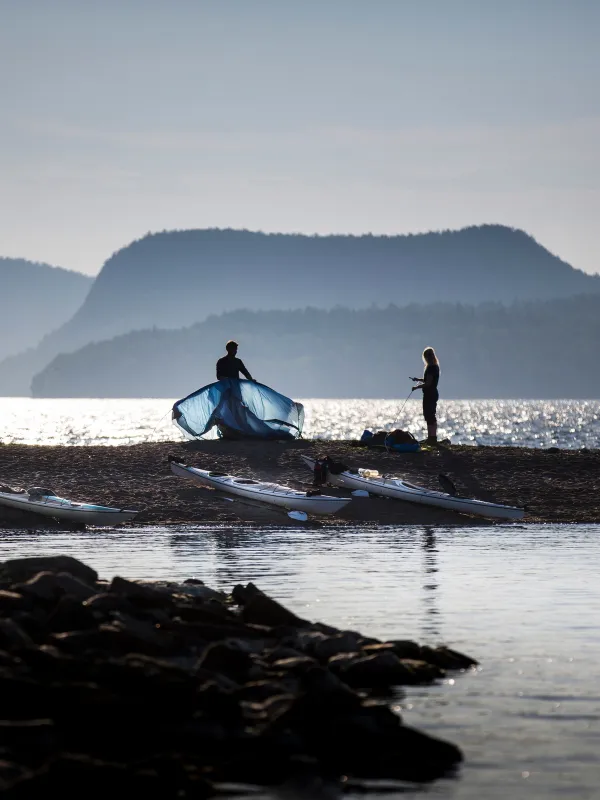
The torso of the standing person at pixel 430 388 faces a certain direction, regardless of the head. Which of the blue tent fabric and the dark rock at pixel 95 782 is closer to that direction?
the blue tent fabric

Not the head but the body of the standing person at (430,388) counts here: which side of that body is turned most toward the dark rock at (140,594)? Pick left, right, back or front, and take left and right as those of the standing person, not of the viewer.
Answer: left

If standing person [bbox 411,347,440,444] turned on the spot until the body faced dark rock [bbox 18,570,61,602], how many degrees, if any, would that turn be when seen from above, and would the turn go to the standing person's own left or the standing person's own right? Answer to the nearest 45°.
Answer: approximately 90° to the standing person's own left

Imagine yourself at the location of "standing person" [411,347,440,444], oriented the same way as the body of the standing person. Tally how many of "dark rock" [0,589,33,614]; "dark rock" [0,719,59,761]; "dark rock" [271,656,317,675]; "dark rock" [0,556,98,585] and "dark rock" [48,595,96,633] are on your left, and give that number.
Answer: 5

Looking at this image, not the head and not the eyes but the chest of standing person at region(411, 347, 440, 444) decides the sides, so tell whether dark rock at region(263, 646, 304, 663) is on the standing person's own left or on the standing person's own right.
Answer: on the standing person's own left

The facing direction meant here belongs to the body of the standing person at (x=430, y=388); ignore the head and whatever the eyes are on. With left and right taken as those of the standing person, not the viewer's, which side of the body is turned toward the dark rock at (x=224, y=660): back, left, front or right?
left

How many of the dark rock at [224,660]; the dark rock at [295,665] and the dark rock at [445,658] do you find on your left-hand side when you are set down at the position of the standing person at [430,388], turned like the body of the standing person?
3

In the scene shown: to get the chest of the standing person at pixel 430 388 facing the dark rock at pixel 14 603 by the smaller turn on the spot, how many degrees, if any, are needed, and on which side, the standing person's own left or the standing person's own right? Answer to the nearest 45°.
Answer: approximately 90° to the standing person's own left

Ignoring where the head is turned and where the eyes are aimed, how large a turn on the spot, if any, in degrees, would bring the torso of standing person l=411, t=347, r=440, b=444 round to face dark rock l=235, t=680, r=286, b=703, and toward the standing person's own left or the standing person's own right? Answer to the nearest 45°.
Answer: approximately 90° to the standing person's own left

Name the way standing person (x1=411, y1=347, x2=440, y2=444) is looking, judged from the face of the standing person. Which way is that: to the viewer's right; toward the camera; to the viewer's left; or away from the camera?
to the viewer's left

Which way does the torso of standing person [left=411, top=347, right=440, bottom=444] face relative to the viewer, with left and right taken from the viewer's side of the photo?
facing to the left of the viewer

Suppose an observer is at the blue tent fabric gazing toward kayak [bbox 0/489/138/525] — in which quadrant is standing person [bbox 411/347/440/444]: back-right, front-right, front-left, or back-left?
back-left

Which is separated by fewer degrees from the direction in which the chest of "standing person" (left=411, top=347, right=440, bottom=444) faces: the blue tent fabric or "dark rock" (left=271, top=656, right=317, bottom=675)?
the blue tent fabric

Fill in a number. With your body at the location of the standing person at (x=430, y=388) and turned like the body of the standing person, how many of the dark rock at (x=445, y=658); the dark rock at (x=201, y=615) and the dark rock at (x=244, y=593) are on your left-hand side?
3

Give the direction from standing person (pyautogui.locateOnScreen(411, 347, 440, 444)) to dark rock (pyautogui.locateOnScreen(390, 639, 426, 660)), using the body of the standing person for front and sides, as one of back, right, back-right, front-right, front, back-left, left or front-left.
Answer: left

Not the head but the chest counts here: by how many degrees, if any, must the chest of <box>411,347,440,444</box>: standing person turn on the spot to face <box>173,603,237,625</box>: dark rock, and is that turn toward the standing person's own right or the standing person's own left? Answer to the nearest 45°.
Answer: approximately 90° to the standing person's own left

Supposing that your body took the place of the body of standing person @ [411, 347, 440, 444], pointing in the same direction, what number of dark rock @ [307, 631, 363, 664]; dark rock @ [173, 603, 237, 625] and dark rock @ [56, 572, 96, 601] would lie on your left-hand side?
3

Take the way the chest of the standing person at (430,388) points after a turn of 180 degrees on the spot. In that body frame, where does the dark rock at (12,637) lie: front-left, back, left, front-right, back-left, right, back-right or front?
right

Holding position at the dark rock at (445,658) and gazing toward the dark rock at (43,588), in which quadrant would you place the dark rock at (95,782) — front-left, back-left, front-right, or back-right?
front-left

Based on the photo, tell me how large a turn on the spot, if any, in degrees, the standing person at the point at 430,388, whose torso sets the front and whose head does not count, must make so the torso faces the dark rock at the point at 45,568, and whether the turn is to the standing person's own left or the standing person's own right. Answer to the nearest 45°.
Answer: approximately 90° to the standing person's own left

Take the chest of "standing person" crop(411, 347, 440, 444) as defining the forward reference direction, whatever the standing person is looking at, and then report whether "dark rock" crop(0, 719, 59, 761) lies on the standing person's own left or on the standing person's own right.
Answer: on the standing person's own left

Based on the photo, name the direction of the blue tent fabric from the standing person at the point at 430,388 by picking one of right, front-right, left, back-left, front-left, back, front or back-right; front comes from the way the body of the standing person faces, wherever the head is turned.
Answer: front
